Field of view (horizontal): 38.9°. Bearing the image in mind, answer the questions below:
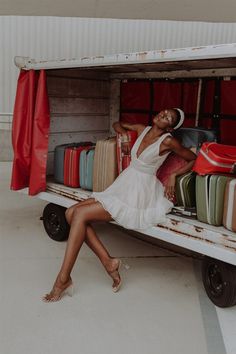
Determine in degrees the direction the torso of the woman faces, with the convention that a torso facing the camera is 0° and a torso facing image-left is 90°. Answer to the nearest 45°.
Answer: approximately 45°

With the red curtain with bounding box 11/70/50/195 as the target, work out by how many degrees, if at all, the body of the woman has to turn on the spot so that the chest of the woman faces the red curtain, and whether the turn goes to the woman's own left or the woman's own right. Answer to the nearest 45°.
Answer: approximately 90° to the woman's own right

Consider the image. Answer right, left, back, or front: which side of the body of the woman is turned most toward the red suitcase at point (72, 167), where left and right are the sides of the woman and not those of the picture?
right

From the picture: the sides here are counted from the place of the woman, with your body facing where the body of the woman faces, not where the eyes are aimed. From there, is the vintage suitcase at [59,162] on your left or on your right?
on your right

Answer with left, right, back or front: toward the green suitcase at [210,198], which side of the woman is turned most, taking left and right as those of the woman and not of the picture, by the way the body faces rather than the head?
left

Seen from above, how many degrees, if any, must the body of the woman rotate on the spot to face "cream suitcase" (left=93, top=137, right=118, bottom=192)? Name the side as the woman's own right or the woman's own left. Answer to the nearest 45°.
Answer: approximately 90° to the woman's own right

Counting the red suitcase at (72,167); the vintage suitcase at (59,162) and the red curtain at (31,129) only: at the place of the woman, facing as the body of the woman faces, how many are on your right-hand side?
3

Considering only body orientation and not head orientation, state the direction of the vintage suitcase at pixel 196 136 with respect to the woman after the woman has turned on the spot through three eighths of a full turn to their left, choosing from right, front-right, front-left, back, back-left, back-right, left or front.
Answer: front-left
